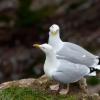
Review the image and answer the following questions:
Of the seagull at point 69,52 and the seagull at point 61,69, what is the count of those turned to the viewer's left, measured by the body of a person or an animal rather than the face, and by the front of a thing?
2

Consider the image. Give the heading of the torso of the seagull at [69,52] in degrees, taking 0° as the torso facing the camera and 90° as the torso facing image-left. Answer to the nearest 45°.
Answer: approximately 90°

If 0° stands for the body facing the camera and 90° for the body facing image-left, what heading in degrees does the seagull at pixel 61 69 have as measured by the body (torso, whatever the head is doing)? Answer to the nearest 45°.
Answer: approximately 90°

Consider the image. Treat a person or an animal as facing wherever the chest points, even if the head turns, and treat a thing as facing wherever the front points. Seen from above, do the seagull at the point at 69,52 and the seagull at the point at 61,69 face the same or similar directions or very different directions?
same or similar directions
